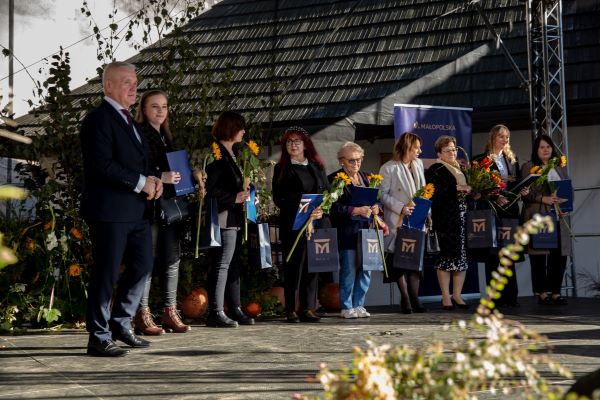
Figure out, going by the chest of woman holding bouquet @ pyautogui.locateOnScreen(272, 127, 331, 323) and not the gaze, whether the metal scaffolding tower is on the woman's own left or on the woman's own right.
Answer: on the woman's own left

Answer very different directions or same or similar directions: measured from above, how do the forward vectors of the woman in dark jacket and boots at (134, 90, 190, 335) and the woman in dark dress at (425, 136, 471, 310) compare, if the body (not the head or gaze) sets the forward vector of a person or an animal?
same or similar directions

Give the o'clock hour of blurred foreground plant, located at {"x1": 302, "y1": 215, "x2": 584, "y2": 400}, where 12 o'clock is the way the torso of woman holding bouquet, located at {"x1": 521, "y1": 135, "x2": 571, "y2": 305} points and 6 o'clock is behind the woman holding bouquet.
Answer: The blurred foreground plant is roughly at 12 o'clock from the woman holding bouquet.

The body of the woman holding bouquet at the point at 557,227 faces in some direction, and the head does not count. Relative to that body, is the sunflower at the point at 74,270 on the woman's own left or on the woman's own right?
on the woman's own right

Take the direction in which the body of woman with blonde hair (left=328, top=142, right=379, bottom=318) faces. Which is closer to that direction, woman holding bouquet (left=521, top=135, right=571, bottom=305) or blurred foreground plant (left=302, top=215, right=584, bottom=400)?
the blurred foreground plant

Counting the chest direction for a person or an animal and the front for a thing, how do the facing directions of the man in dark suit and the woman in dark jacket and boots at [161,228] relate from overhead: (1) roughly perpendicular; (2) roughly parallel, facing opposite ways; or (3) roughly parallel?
roughly parallel

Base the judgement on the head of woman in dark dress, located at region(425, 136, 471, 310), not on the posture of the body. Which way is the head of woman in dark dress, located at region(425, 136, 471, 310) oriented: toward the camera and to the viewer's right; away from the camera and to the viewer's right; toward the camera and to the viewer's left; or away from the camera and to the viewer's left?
toward the camera and to the viewer's right

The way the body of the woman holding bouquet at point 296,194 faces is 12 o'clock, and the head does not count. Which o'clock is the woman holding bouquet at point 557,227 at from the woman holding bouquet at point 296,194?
the woman holding bouquet at point 557,227 is roughly at 8 o'clock from the woman holding bouquet at point 296,194.

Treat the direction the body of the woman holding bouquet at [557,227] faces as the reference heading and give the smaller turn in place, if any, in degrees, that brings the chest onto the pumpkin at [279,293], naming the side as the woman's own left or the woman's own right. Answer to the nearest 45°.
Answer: approximately 45° to the woman's own right

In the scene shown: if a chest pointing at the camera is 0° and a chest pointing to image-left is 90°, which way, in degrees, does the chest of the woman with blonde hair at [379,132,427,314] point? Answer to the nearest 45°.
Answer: approximately 315°

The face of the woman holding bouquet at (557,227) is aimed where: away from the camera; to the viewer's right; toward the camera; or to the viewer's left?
toward the camera

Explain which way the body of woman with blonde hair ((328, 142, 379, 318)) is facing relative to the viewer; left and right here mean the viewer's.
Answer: facing the viewer and to the right of the viewer

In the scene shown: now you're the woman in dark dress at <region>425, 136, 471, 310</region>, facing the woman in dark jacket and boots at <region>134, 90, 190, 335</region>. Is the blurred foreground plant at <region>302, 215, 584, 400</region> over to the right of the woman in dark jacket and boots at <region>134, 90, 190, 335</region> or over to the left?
left

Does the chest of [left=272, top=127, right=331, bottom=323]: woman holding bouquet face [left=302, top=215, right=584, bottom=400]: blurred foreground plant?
yes

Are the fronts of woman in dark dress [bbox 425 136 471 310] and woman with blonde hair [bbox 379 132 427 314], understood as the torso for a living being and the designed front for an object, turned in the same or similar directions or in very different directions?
same or similar directions
